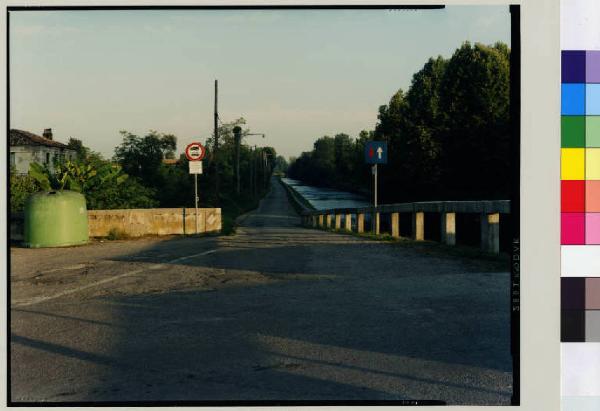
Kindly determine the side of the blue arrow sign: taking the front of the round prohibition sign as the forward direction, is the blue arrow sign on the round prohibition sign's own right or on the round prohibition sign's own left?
on the round prohibition sign's own left

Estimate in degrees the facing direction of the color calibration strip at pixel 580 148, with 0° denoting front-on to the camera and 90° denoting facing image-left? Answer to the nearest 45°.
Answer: approximately 0°

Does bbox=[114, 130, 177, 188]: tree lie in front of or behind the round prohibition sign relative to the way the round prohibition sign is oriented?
behind

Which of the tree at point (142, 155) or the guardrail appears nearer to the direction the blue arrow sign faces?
the guardrail

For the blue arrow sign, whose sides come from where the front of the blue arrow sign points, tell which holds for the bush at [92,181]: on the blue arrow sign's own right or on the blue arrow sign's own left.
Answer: on the blue arrow sign's own right
